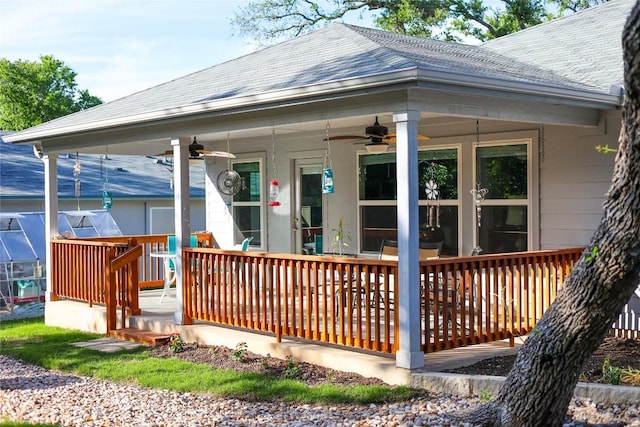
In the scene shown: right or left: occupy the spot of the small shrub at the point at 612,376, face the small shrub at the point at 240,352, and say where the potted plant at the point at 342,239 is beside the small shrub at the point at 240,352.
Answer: right

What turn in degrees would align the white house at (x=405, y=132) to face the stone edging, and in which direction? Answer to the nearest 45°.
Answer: approximately 45° to its left

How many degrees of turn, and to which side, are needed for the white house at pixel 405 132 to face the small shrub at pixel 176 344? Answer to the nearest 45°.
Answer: approximately 45° to its right

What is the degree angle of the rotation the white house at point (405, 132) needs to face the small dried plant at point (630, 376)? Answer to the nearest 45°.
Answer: approximately 90° to its left

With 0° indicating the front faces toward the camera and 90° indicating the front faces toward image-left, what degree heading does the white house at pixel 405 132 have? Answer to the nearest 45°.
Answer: approximately 45°
